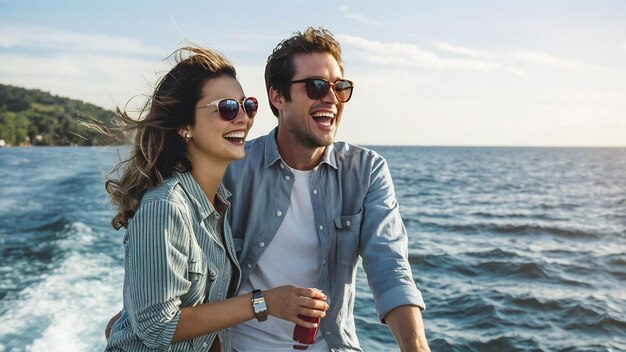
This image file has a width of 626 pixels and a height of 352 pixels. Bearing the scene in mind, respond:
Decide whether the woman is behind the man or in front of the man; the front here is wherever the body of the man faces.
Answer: in front

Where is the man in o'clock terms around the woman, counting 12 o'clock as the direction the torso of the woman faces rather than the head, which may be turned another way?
The man is roughly at 9 o'clock from the woman.

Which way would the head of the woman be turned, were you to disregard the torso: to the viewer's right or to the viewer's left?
to the viewer's right

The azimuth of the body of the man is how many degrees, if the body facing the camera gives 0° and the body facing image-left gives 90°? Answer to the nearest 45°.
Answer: approximately 0°

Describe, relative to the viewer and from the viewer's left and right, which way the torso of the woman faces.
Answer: facing the viewer and to the right of the viewer

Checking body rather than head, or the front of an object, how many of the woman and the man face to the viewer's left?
0
